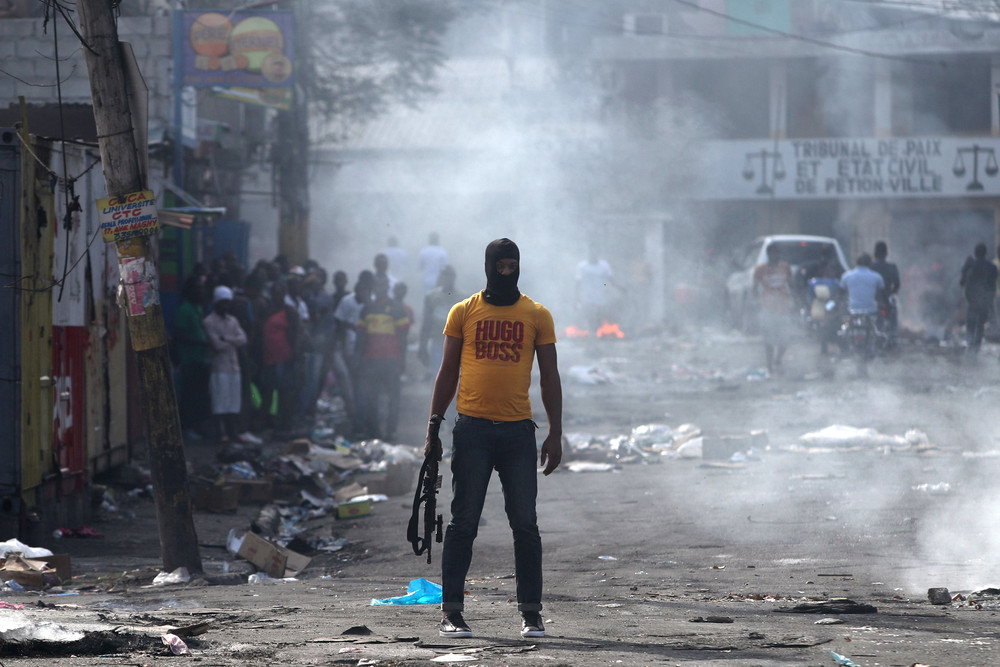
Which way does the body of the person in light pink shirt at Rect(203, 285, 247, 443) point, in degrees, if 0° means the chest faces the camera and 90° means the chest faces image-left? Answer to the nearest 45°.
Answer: approximately 315°

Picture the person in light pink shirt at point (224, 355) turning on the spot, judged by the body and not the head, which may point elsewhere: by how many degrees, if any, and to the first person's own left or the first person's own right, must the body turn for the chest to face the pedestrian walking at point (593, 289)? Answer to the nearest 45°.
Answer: approximately 90° to the first person's own left

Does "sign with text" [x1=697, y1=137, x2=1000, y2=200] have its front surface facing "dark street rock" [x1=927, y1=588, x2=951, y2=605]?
yes

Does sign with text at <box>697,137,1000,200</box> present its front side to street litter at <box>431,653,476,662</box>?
yes

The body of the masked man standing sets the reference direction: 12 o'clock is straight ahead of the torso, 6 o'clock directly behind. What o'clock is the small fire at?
The small fire is roughly at 6 o'clock from the masked man standing.
